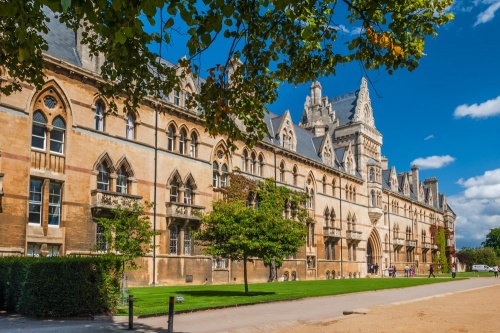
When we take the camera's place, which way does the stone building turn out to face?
facing the viewer and to the right of the viewer

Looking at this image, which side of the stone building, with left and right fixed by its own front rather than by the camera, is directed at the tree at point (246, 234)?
front

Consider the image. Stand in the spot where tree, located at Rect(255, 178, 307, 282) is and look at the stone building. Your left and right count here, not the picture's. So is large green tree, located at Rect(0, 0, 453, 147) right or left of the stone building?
left

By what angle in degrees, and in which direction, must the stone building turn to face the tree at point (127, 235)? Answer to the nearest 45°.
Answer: approximately 90° to its right

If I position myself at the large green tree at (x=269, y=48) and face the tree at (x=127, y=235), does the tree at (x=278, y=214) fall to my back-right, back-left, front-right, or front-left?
front-right

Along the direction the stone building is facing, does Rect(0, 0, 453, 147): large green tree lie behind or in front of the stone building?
in front

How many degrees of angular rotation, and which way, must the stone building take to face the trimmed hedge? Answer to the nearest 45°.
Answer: approximately 45° to its right

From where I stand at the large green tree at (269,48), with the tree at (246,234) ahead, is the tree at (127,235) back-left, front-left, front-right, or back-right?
front-left
